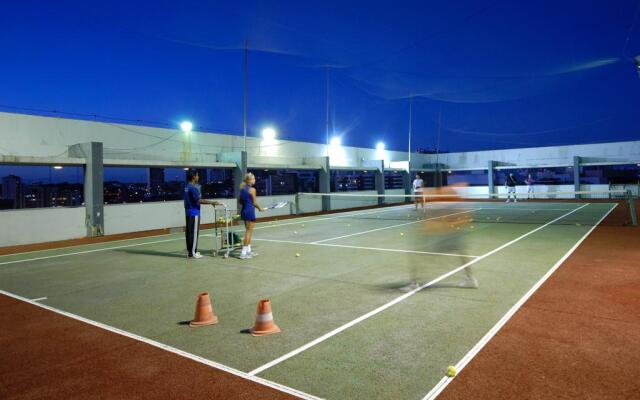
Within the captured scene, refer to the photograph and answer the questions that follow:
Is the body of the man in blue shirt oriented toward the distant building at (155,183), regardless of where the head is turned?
no

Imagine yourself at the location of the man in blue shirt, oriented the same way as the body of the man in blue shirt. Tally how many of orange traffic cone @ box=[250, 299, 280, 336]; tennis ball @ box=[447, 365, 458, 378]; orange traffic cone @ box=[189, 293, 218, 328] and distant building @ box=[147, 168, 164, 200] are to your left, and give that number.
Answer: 1

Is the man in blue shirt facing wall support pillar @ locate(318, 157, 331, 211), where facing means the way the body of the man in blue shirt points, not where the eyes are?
no

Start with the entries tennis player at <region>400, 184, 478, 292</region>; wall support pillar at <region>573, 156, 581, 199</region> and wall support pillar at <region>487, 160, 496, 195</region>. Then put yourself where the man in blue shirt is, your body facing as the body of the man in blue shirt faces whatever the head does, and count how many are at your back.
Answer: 0

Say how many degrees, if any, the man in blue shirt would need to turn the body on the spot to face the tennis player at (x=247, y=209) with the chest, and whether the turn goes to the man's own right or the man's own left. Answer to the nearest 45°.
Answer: approximately 45° to the man's own right

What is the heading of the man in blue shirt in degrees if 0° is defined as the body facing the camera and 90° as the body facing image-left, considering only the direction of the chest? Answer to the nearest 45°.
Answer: approximately 270°

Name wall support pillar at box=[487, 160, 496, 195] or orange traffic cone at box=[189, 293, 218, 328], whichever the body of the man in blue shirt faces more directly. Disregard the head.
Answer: the wall support pillar

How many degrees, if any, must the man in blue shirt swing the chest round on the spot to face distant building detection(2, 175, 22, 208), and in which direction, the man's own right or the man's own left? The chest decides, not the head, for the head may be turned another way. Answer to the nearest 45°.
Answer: approximately 135° to the man's own left

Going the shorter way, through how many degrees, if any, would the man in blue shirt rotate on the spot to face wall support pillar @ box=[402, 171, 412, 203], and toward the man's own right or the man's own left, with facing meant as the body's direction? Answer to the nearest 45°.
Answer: approximately 45° to the man's own left

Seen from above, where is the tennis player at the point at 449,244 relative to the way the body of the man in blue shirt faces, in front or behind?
in front

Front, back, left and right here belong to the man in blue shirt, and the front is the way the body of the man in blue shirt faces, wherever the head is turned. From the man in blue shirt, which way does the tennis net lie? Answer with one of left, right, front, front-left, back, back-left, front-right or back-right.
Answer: front-left

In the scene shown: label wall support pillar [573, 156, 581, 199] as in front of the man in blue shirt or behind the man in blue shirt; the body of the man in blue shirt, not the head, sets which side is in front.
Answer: in front

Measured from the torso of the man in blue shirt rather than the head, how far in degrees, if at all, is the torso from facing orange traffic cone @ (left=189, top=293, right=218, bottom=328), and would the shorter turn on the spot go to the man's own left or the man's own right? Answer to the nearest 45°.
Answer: approximately 90° to the man's own right

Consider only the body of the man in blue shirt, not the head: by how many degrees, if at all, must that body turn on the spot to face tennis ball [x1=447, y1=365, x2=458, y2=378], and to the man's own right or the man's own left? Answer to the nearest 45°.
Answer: approximately 90° to the man's own right
